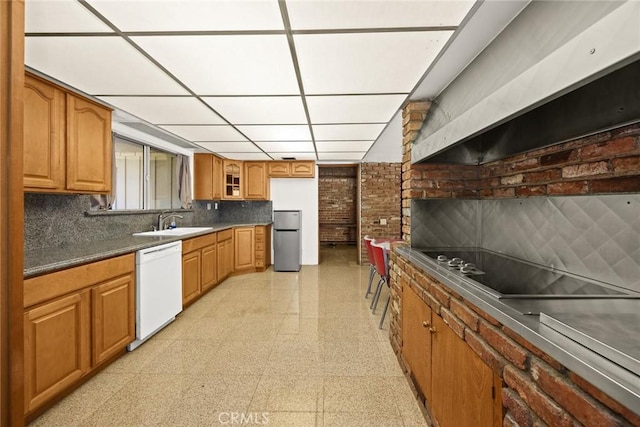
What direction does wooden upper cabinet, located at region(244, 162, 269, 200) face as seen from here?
toward the camera

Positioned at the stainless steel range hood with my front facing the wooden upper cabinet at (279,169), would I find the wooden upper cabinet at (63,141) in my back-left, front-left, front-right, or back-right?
front-left

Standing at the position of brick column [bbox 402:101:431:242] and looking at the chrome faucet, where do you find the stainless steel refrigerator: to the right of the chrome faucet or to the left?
right

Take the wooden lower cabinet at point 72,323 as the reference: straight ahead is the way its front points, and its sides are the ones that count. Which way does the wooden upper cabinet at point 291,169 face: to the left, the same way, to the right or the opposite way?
to the right

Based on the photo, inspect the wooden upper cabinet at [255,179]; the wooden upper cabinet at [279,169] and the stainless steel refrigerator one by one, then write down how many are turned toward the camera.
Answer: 3

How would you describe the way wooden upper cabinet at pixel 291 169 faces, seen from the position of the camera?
facing the viewer

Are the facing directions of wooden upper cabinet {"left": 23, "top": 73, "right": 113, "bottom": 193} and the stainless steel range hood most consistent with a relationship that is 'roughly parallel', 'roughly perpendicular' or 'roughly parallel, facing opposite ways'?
roughly parallel, facing opposite ways

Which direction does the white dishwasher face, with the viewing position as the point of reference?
facing the viewer and to the right of the viewer

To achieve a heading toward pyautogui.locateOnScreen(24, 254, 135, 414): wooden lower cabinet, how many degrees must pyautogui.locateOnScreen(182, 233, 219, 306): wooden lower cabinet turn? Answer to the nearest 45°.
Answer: approximately 90° to its right

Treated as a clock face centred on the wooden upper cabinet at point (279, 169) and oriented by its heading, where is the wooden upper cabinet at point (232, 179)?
the wooden upper cabinet at point (232, 179) is roughly at 3 o'clock from the wooden upper cabinet at point (279, 169).

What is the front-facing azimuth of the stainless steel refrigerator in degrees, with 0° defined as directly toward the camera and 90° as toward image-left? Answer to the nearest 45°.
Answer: approximately 0°

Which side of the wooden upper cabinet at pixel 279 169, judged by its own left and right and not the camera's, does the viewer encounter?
front

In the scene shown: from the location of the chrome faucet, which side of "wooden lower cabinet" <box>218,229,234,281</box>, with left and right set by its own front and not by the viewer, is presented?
right

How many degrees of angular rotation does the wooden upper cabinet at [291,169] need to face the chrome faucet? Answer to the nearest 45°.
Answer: approximately 45° to its right

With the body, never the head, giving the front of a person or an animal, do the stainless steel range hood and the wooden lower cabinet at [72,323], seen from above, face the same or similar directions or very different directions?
very different directions

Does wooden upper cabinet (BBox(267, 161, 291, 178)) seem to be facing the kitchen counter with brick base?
yes

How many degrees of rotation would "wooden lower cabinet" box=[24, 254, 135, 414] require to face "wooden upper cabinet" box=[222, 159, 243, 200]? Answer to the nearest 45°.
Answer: approximately 90° to its left
